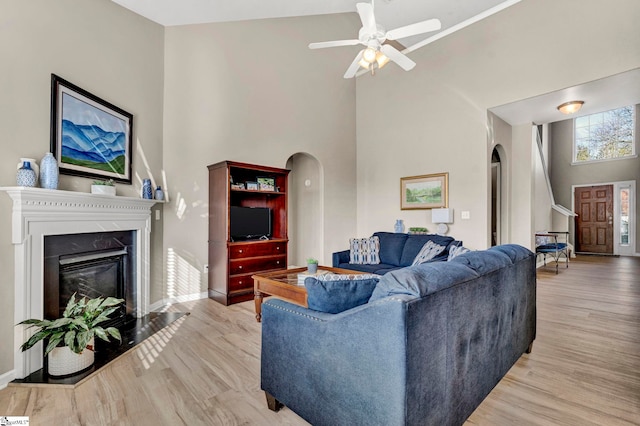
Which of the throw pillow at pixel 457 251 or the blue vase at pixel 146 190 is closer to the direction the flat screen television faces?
the throw pillow

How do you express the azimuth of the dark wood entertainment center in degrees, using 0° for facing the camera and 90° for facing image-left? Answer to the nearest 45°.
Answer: approximately 315°

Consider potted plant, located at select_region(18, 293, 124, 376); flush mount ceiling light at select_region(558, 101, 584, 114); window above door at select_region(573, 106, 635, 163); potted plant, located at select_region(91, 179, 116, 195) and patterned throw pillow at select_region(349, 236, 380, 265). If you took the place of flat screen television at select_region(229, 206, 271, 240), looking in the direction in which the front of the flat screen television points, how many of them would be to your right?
2

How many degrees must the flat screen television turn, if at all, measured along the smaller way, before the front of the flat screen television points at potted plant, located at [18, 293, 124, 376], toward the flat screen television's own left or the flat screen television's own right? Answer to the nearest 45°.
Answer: approximately 90° to the flat screen television's own right

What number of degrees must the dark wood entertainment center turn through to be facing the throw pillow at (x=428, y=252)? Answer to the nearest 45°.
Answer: approximately 45° to its left

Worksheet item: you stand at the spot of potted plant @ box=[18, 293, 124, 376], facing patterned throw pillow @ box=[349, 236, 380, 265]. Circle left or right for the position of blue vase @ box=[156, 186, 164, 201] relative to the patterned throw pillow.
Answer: left

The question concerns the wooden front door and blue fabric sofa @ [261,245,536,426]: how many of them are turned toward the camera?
1

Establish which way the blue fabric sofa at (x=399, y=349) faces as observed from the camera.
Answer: facing away from the viewer and to the left of the viewer
